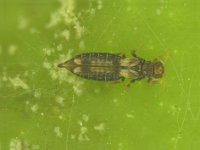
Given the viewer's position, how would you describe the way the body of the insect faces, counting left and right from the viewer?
facing to the right of the viewer
